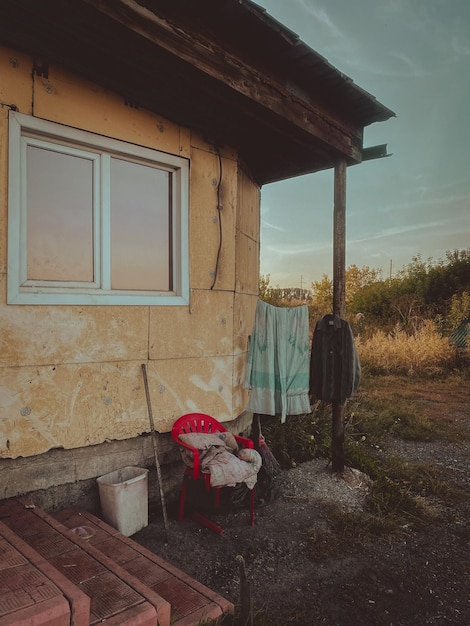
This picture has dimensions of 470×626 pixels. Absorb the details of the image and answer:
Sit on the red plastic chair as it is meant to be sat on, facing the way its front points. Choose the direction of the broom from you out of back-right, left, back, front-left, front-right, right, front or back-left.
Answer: left

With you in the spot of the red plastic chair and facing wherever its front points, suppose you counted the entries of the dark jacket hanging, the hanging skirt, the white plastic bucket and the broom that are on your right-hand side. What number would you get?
1

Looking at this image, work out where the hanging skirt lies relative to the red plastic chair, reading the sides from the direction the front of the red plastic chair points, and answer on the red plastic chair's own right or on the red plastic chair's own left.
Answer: on the red plastic chair's own left

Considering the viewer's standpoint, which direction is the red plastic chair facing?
facing the viewer and to the right of the viewer

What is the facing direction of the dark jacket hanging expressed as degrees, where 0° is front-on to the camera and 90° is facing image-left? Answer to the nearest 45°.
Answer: approximately 0°

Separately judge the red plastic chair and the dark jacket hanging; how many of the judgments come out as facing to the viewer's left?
0

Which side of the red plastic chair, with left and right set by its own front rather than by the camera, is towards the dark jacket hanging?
left

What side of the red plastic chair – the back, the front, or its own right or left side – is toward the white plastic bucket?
right
